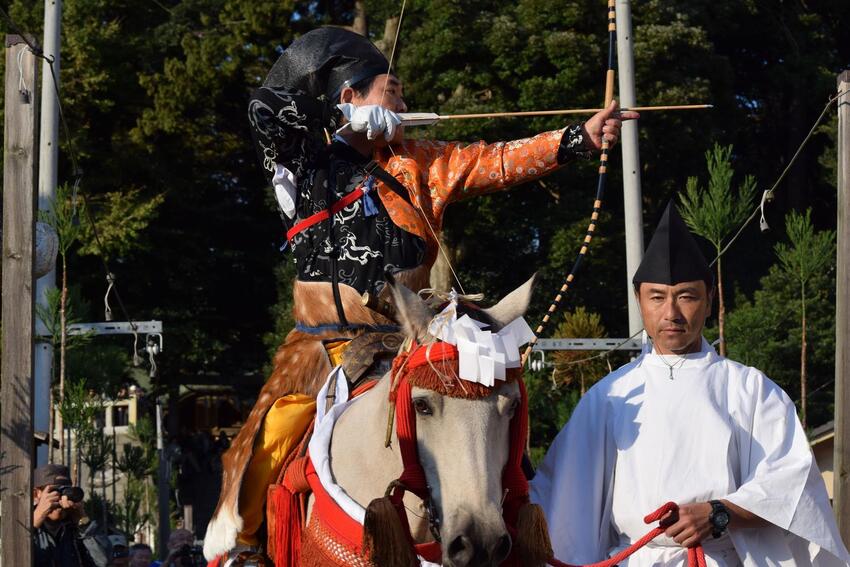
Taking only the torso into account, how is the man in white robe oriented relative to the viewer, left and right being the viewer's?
facing the viewer

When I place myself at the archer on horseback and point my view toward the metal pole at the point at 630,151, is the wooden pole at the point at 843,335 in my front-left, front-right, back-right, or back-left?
front-right

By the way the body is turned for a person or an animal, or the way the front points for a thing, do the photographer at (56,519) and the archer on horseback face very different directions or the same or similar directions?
same or similar directions

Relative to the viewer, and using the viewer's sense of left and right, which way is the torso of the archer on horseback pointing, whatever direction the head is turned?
facing the viewer and to the right of the viewer

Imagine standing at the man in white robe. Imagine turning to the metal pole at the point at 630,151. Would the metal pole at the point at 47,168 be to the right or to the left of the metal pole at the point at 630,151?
left

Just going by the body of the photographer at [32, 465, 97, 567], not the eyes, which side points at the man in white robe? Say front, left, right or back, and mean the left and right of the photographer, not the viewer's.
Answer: front

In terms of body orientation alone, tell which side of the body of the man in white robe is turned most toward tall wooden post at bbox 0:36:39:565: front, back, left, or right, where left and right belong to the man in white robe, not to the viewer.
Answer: right

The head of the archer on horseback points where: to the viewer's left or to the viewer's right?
to the viewer's right

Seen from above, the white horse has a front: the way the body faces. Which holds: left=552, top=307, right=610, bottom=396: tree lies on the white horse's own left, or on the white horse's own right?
on the white horse's own left

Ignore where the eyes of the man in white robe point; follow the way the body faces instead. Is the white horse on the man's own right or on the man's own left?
on the man's own right

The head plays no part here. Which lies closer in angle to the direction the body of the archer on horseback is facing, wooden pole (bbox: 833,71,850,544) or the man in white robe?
the man in white robe
